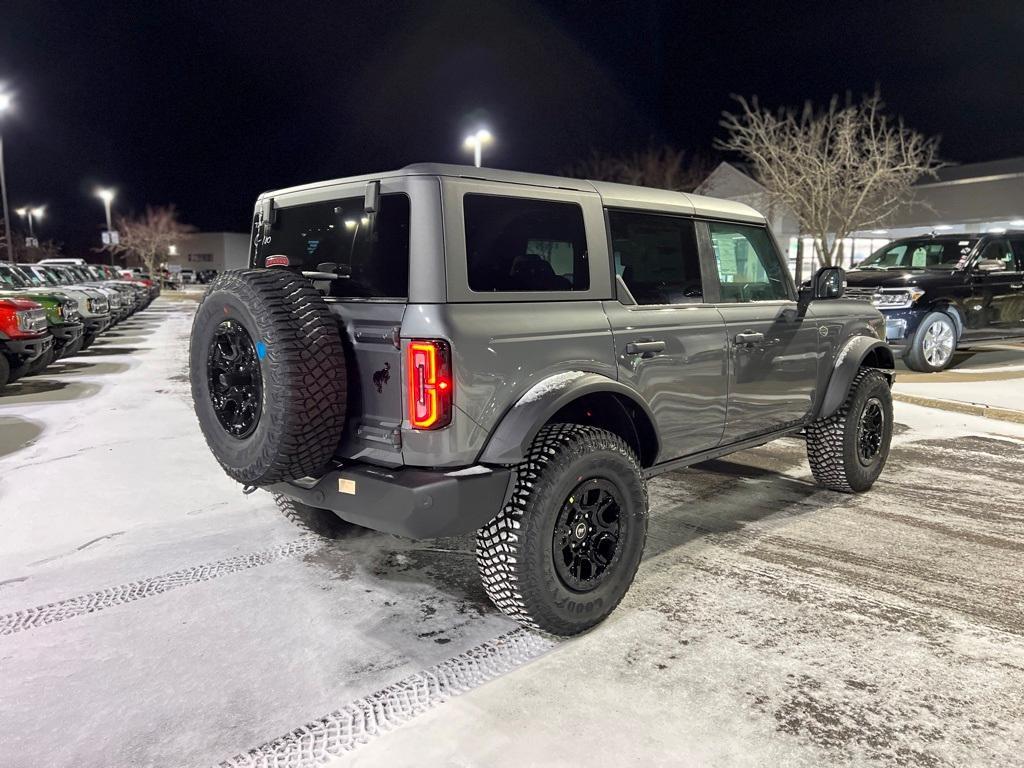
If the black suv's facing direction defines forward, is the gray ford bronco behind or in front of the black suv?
in front

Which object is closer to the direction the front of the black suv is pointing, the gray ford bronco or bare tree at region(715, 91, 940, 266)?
the gray ford bronco

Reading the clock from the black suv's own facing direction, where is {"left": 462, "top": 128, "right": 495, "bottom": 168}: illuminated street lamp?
The illuminated street lamp is roughly at 2 o'clock from the black suv.

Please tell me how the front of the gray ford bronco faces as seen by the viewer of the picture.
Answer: facing away from the viewer and to the right of the viewer

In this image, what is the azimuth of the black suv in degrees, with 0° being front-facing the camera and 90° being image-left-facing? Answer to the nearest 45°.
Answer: approximately 45°

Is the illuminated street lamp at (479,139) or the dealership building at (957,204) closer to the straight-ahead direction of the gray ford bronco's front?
the dealership building

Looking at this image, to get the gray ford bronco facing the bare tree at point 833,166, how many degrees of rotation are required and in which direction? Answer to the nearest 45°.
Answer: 0° — it already faces it
